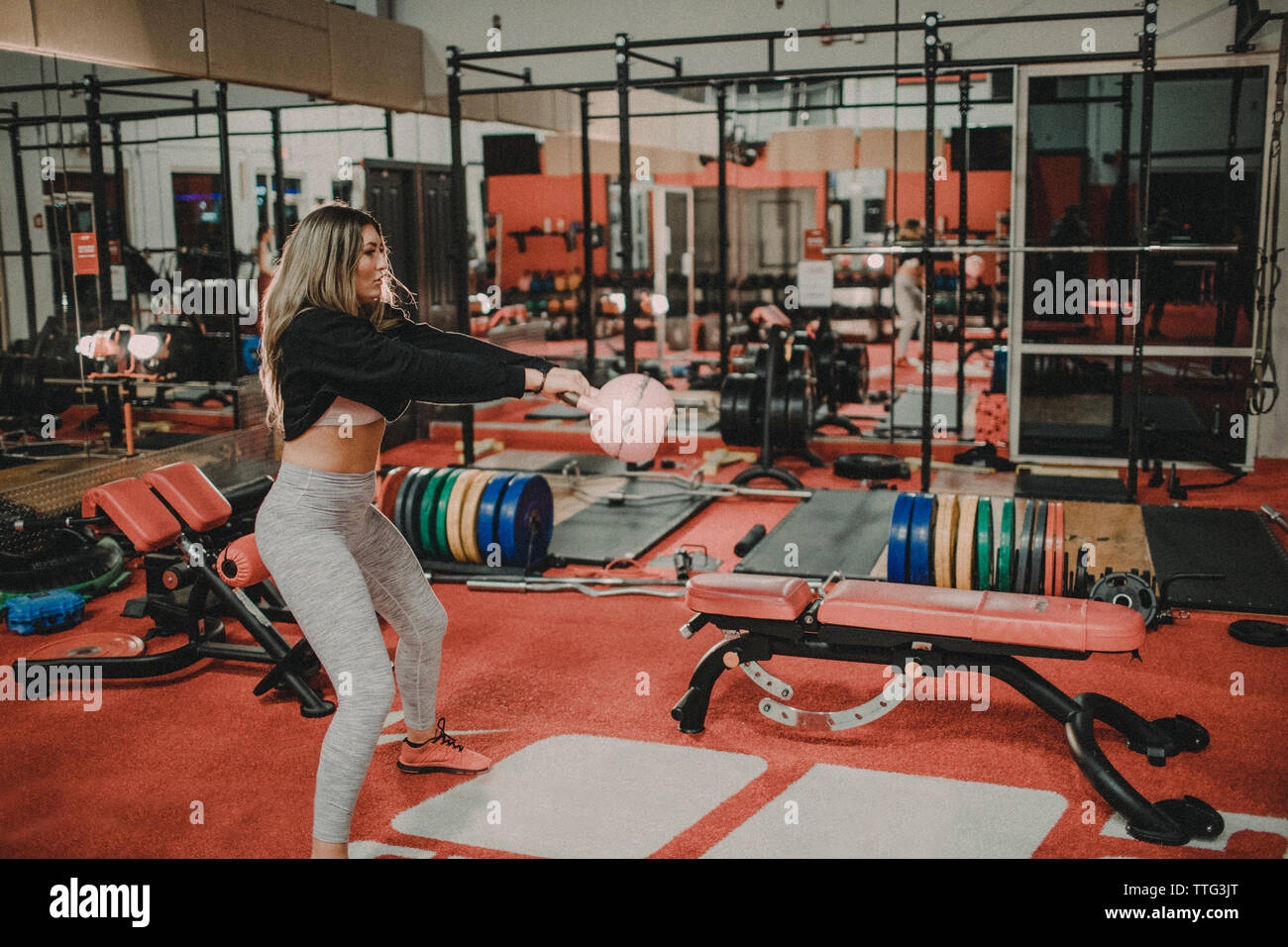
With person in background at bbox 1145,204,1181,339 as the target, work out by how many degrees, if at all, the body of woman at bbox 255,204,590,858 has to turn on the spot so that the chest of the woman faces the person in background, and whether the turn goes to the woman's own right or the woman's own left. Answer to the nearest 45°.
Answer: approximately 45° to the woman's own left

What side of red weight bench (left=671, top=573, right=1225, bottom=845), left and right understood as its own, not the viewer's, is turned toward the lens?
left

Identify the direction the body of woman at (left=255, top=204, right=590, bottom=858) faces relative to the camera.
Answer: to the viewer's right

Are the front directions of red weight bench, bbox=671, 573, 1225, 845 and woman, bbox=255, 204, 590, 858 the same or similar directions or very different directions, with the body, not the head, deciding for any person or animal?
very different directions

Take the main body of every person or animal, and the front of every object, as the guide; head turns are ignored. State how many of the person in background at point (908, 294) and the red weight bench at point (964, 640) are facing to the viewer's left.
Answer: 1

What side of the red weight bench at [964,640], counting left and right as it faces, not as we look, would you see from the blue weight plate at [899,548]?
right
